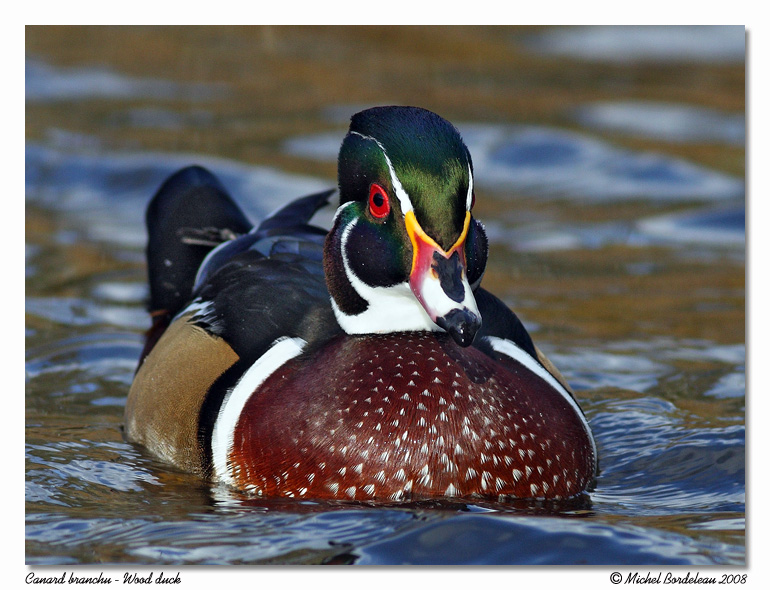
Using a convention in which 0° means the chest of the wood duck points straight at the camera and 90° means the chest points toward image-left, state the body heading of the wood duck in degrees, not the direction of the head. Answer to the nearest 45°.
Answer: approximately 315°
